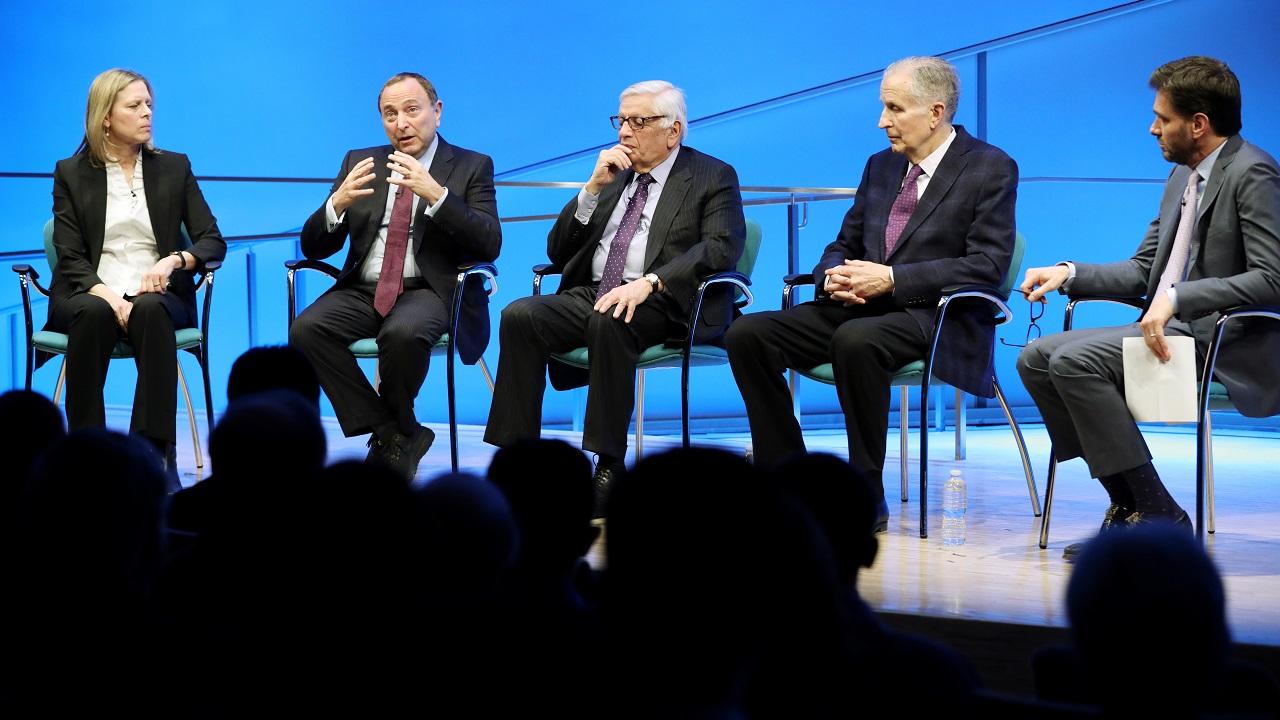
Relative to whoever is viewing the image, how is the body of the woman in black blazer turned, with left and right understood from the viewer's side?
facing the viewer

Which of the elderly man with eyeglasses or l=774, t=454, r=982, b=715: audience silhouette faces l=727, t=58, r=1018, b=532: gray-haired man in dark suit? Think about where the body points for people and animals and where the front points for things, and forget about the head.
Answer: the audience silhouette

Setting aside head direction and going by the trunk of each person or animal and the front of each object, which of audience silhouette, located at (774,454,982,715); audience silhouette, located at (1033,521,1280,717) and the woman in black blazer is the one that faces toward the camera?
the woman in black blazer

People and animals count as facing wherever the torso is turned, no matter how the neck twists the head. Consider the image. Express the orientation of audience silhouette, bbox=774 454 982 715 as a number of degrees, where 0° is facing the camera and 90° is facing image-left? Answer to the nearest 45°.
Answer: approximately 180°

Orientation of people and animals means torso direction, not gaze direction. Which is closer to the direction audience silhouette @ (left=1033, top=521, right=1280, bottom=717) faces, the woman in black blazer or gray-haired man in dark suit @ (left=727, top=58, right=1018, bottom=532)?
the gray-haired man in dark suit

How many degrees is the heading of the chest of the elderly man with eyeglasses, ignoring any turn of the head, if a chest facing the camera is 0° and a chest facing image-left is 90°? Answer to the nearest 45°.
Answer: approximately 45°

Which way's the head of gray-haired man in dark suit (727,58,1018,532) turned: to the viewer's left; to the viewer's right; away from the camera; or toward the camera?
to the viewer's left

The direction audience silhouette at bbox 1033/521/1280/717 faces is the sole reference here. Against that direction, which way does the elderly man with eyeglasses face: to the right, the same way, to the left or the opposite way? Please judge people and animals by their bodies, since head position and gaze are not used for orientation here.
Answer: the opposite way

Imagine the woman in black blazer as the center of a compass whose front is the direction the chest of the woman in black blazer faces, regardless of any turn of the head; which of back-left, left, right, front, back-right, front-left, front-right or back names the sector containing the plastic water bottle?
front-left

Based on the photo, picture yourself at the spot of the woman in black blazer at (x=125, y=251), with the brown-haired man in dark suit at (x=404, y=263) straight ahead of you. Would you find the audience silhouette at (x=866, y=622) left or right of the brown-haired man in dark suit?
right

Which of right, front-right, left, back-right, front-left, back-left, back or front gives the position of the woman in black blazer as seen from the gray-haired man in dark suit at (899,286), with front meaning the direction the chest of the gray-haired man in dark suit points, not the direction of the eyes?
front-right

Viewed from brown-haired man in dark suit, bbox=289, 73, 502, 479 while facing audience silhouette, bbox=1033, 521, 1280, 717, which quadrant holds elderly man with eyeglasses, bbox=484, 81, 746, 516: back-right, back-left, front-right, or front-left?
front-left

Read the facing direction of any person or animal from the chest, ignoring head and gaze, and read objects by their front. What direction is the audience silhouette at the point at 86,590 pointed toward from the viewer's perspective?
away from the camera

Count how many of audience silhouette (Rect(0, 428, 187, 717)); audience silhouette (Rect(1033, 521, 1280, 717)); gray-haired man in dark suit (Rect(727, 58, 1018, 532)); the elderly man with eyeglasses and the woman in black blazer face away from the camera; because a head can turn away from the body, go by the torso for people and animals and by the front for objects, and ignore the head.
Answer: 2

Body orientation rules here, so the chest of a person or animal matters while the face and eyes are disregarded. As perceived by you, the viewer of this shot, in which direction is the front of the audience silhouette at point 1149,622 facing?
facing away from the viewer

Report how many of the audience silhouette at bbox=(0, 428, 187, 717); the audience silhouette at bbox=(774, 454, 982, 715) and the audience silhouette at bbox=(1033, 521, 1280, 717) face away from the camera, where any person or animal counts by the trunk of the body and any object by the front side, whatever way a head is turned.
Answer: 3

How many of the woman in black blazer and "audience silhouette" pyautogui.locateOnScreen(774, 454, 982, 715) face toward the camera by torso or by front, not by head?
1

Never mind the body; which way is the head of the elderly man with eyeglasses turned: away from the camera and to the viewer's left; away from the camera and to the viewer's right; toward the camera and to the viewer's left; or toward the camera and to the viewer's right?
toward the camera and to the viewer's left
